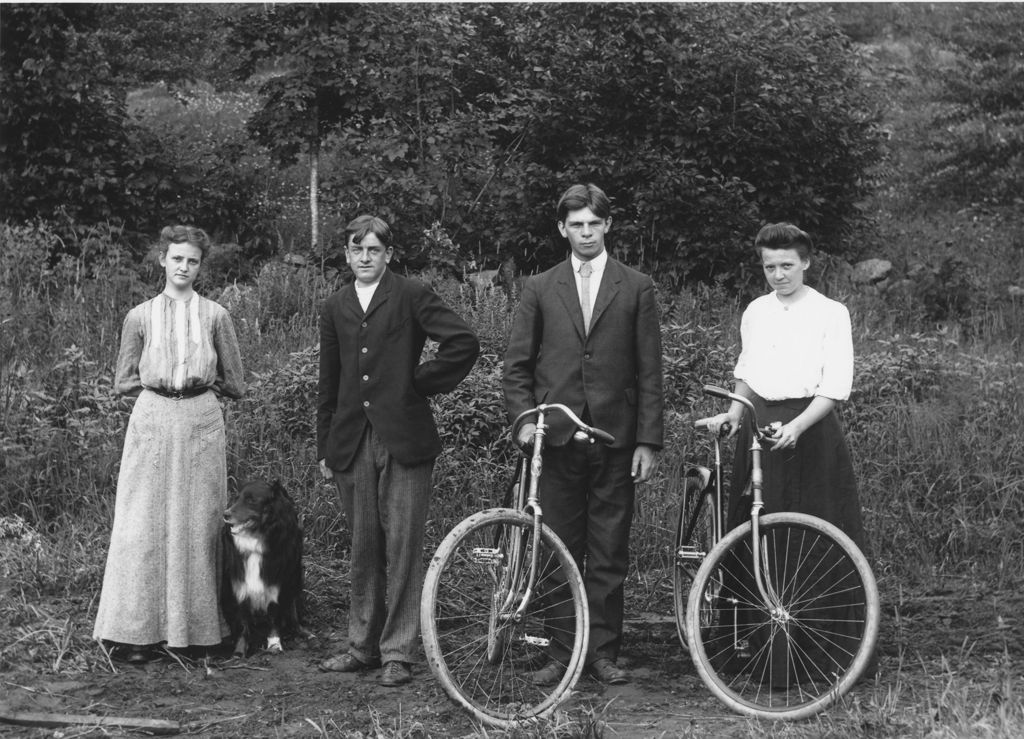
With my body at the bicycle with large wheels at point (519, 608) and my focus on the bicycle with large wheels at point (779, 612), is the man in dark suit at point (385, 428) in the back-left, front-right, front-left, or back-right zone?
back-left

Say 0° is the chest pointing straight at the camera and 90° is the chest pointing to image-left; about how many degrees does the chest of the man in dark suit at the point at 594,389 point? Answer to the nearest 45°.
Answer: approximately 0°

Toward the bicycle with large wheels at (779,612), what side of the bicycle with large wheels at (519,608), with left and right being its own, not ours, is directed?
left

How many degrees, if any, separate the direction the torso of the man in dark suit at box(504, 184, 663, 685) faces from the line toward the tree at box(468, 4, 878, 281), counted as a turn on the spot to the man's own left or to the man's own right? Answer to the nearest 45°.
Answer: approximately 180°

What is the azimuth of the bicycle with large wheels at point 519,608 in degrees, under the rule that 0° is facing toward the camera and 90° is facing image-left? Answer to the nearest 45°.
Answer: approximately 0°

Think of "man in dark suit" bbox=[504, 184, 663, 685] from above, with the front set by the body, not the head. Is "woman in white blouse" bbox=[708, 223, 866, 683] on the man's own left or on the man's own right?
on the man's own left

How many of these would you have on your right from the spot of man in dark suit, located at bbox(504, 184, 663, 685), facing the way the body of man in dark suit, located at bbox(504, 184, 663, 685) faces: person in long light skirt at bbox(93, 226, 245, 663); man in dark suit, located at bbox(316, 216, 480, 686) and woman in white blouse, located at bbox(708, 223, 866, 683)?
2

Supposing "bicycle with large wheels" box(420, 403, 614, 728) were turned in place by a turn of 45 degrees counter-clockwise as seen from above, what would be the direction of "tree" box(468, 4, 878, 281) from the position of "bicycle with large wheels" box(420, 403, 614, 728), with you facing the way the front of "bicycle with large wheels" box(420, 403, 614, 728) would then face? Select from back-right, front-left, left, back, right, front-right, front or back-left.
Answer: back-left

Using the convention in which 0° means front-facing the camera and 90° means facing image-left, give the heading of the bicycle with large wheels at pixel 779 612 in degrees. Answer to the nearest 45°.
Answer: approximately 315°

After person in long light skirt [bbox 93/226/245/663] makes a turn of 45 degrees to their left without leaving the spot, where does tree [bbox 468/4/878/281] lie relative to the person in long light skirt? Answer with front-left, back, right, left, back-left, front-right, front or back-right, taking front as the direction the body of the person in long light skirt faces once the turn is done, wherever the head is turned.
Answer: left

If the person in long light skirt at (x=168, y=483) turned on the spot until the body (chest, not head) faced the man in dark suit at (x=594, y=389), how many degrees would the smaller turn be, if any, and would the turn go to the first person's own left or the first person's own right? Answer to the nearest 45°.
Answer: approximately 45° to the first person's own left
